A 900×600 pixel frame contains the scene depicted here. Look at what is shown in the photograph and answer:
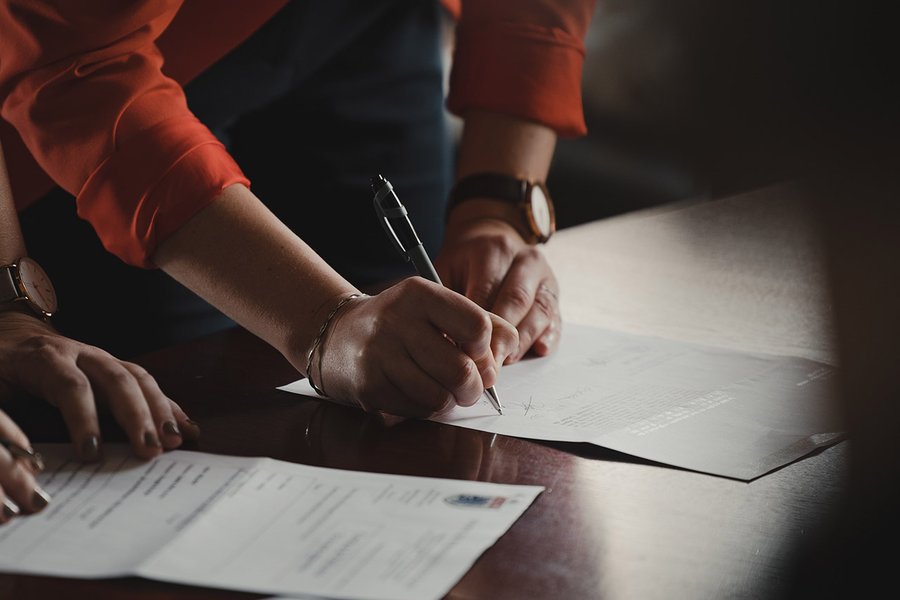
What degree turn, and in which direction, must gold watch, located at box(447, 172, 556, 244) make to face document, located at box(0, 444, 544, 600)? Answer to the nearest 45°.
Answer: approximately 90° to its right

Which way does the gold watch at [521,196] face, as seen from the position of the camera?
facing to the right of the viewer
